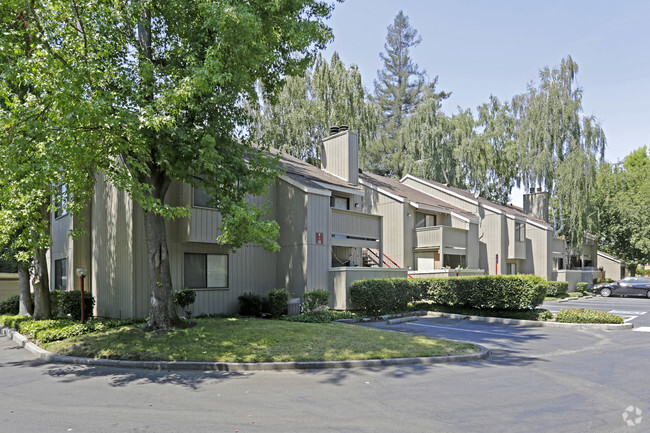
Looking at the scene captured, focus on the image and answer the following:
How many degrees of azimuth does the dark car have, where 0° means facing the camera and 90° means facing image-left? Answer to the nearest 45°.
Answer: approximately 90°

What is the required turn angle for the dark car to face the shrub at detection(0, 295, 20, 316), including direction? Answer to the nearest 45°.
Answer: approximately 45° to its left

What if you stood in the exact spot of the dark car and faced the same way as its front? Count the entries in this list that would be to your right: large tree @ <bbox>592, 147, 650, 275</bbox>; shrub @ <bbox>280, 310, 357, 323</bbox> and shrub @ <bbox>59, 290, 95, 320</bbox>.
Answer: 1

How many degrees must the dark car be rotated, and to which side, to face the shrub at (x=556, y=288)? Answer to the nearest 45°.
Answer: approximately 45° to its left

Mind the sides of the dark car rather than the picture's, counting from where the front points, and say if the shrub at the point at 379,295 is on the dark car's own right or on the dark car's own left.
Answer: on the dark car's own left

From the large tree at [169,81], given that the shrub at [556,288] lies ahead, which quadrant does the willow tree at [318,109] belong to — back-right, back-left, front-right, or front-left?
front-left

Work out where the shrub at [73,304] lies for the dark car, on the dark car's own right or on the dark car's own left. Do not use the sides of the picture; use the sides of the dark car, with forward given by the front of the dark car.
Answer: on the dark car's own left

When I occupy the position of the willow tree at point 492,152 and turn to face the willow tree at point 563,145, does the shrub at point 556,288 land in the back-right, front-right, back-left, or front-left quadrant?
front-right

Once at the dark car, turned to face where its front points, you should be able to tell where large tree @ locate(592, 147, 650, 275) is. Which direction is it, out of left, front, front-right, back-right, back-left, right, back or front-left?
right
